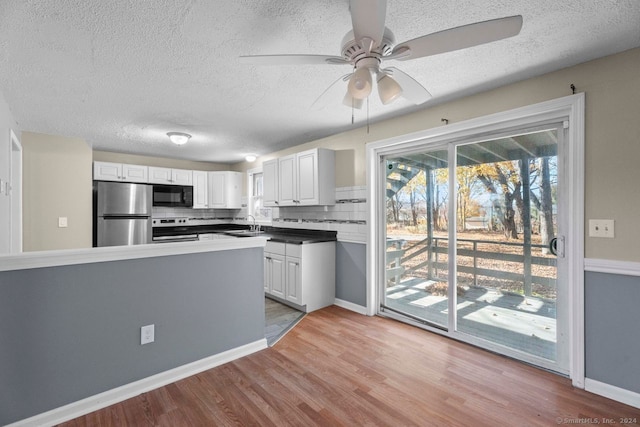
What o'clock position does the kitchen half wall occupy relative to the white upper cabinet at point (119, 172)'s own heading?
The kitchen half wall is roughly at 12 o'clock from the white upper cabinet.

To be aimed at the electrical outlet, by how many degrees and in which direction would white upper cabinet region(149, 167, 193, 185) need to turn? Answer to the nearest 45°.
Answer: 0° — it already faces it

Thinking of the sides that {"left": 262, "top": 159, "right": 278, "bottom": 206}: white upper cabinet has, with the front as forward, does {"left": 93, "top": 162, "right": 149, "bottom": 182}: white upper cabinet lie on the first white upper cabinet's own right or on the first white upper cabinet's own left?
on the first white upper cabinet's own right

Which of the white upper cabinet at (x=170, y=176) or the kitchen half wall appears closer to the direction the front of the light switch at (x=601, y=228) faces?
the kitchen half wall

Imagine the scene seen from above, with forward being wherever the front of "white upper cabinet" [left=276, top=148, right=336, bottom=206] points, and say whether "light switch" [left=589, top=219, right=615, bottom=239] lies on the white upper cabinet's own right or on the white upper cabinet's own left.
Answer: on the white upper cabinet's own left

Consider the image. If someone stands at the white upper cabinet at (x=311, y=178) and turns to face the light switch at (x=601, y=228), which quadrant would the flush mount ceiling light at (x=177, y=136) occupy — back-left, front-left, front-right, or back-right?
back-right
